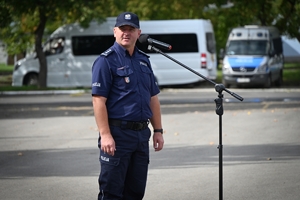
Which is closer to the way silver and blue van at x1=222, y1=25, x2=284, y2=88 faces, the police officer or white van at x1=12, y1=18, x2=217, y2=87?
the police officer

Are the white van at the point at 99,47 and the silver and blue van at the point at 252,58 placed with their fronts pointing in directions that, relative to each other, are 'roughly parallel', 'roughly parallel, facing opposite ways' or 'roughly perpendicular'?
roughly perpendicular

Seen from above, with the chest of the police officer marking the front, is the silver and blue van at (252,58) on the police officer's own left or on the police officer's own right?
on the police officer's own left

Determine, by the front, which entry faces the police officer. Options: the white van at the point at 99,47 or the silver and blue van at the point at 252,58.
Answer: the silver and blue van at the point at 252,58

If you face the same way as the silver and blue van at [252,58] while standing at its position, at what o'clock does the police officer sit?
The police officer is roughly at 12 o'clock from the silver and blue van.

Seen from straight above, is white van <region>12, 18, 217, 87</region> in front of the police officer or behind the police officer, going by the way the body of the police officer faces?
behind

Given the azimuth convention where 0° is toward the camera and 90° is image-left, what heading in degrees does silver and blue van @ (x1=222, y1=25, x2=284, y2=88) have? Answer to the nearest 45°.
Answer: approximately 0°
